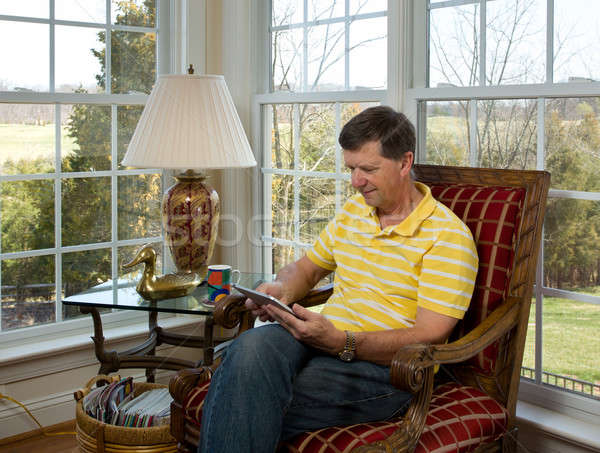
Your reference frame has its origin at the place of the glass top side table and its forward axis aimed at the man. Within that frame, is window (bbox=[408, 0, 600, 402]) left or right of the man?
left

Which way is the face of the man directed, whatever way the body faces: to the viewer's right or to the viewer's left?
to the viewer's left

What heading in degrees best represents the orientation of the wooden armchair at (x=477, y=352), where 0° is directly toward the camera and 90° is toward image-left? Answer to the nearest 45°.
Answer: approximately 45°

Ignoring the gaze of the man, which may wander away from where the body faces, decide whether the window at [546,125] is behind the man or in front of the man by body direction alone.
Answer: behind
